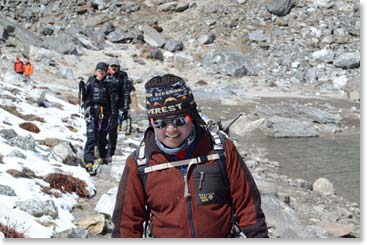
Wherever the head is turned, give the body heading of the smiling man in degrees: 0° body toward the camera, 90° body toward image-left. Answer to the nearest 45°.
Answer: approximately 0°

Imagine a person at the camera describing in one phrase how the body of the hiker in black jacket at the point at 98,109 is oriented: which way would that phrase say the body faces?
toward the camera

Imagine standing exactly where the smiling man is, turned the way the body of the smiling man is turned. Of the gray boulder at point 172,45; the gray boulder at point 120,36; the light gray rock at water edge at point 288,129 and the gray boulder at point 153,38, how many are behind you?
4

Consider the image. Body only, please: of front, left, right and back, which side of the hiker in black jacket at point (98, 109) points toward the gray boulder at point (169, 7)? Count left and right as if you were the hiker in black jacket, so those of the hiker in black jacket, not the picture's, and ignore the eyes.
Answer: back

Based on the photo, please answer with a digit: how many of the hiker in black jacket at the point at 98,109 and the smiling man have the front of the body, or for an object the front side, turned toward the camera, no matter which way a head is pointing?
2

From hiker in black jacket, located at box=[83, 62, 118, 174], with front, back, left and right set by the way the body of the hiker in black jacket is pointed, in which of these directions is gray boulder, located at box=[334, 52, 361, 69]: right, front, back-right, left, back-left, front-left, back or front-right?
back-left

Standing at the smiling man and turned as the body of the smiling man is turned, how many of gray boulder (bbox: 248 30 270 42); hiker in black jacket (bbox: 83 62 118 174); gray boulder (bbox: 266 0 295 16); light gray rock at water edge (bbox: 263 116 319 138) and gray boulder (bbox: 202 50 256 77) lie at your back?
5

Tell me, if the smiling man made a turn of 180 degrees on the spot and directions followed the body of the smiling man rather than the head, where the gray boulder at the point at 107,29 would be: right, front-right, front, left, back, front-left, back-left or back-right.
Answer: front

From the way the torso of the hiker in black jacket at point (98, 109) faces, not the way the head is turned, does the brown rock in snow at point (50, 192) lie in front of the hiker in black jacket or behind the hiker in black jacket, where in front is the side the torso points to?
in front

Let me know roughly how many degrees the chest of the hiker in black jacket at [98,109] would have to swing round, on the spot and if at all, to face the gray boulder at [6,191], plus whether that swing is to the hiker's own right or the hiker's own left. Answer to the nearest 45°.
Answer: approximately 45° to the hiker's own right

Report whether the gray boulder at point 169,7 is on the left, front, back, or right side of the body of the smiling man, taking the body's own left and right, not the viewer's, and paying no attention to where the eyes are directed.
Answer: back

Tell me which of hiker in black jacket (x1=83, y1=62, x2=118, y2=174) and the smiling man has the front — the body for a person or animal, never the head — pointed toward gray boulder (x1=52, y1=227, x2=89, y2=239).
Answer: the hiker in black jacket

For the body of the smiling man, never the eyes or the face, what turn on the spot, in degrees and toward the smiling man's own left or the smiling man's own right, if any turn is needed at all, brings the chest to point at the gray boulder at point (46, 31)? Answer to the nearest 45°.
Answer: approximately 180°

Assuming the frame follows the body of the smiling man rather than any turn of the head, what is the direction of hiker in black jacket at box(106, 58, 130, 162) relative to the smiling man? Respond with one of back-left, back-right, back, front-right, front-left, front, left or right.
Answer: back

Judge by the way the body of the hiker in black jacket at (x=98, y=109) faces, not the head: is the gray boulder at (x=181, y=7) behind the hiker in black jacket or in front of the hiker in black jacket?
behind
